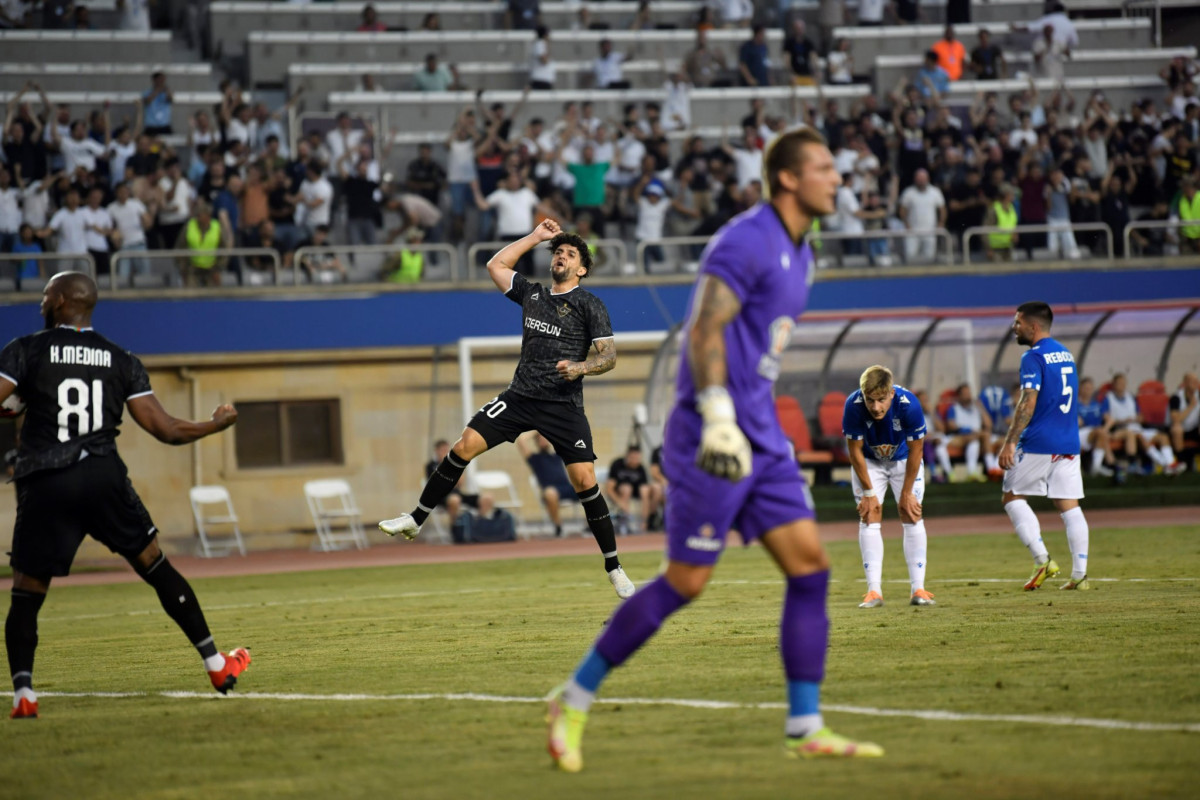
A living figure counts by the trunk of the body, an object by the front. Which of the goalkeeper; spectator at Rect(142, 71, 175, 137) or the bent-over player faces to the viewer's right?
the goalkeeper

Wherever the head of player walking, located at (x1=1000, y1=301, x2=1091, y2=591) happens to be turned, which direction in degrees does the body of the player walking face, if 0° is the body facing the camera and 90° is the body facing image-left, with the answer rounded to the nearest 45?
approximately 135°

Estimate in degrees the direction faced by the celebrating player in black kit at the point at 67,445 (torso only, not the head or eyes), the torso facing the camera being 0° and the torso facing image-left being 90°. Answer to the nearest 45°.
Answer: approximately 180°

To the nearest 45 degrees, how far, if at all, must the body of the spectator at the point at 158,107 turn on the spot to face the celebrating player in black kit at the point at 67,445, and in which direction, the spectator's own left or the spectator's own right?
0° — they already face them

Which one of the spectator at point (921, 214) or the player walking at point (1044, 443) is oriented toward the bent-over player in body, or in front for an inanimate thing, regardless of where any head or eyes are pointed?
the spectator

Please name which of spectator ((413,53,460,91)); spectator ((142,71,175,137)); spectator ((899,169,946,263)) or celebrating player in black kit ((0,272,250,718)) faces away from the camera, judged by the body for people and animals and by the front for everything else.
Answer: the celebrating player in black kit

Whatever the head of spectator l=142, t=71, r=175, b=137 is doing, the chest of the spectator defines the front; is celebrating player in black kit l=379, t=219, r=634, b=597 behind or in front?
in front

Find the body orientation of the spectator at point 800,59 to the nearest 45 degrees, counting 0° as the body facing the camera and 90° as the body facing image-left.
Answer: approximately 0°

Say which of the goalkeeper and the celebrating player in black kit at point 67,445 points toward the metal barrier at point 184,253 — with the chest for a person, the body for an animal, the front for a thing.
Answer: the celebrating player in black kit
